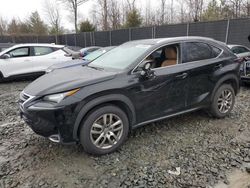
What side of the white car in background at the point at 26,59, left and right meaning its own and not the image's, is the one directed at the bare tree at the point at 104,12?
right

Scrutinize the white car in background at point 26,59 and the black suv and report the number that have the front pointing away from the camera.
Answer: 0

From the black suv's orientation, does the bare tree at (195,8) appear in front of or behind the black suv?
behind

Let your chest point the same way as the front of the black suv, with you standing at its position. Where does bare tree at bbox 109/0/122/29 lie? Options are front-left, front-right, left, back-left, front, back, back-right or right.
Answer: back-right

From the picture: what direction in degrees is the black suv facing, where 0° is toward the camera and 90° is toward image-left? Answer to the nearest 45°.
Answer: approximately 45°

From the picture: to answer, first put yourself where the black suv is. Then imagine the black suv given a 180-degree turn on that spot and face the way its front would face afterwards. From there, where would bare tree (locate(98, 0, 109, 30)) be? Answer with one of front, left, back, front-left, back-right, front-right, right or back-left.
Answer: front-left

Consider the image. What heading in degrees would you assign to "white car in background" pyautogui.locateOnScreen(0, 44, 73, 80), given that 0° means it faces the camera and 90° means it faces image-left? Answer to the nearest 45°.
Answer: approximately 90°

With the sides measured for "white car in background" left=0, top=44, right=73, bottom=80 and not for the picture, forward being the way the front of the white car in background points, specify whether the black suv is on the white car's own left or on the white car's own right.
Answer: on the white car's own left
